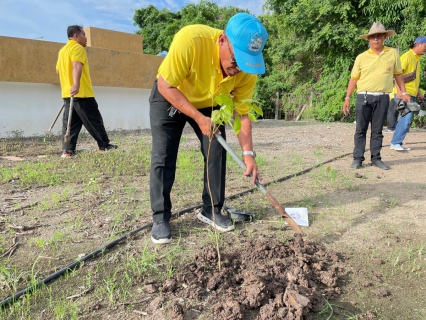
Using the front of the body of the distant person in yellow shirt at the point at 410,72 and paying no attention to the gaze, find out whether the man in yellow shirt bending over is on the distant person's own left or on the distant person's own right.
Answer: on the distant person's own right

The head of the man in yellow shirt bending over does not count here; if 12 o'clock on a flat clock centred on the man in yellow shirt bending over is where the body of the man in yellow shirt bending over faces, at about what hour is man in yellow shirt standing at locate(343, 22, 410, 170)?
The man in yellow shirt standing is roughly at 9 o'clock from the man in yellow shirt bending over.

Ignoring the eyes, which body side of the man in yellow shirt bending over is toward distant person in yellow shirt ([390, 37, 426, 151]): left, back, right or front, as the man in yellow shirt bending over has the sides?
left

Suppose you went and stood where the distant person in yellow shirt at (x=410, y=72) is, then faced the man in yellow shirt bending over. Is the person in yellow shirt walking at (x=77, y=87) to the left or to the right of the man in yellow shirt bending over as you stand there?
right

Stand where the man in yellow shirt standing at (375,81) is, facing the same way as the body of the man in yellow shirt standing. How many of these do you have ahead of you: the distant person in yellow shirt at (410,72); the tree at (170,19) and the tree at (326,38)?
0

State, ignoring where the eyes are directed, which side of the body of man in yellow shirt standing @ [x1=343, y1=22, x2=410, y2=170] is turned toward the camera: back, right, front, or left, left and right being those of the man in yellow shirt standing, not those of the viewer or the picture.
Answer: front

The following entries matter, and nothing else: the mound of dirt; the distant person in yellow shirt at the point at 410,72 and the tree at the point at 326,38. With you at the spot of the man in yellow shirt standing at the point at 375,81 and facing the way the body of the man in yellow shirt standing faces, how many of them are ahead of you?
1

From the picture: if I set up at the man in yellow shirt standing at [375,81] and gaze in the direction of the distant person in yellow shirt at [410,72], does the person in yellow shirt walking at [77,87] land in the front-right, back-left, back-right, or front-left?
back-left

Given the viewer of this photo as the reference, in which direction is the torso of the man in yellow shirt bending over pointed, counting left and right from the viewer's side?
facing the viewer and to the right of the viewer

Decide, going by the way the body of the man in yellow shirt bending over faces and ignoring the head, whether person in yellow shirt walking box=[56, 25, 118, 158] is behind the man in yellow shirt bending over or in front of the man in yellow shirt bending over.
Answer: behind

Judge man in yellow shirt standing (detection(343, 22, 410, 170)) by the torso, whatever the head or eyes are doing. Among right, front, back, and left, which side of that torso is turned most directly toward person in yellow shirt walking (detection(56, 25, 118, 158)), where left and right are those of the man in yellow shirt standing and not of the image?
right

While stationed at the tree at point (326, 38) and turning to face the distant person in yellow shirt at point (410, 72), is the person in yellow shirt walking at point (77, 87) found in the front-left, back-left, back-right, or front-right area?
front-right

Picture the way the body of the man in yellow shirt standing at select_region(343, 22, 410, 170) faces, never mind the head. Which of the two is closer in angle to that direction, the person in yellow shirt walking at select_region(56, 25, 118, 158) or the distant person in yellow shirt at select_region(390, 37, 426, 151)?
the person in yellow shirt walking

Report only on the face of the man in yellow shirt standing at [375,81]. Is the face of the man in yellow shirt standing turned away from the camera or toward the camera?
toward the camera

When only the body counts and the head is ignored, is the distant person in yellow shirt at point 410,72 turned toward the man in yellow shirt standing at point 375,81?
no

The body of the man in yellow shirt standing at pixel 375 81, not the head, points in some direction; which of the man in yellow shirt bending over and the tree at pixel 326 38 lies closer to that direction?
the man in yellow shirt bending over
